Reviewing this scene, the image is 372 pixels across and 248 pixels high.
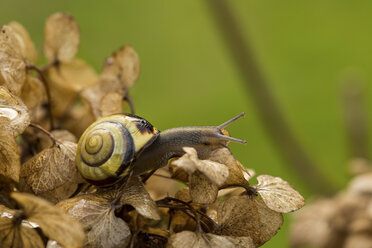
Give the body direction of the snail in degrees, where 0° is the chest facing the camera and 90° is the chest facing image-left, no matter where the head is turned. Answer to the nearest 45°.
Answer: approximately 270°

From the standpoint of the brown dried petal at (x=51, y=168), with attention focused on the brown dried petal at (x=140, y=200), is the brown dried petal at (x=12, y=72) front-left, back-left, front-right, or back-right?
back-left
